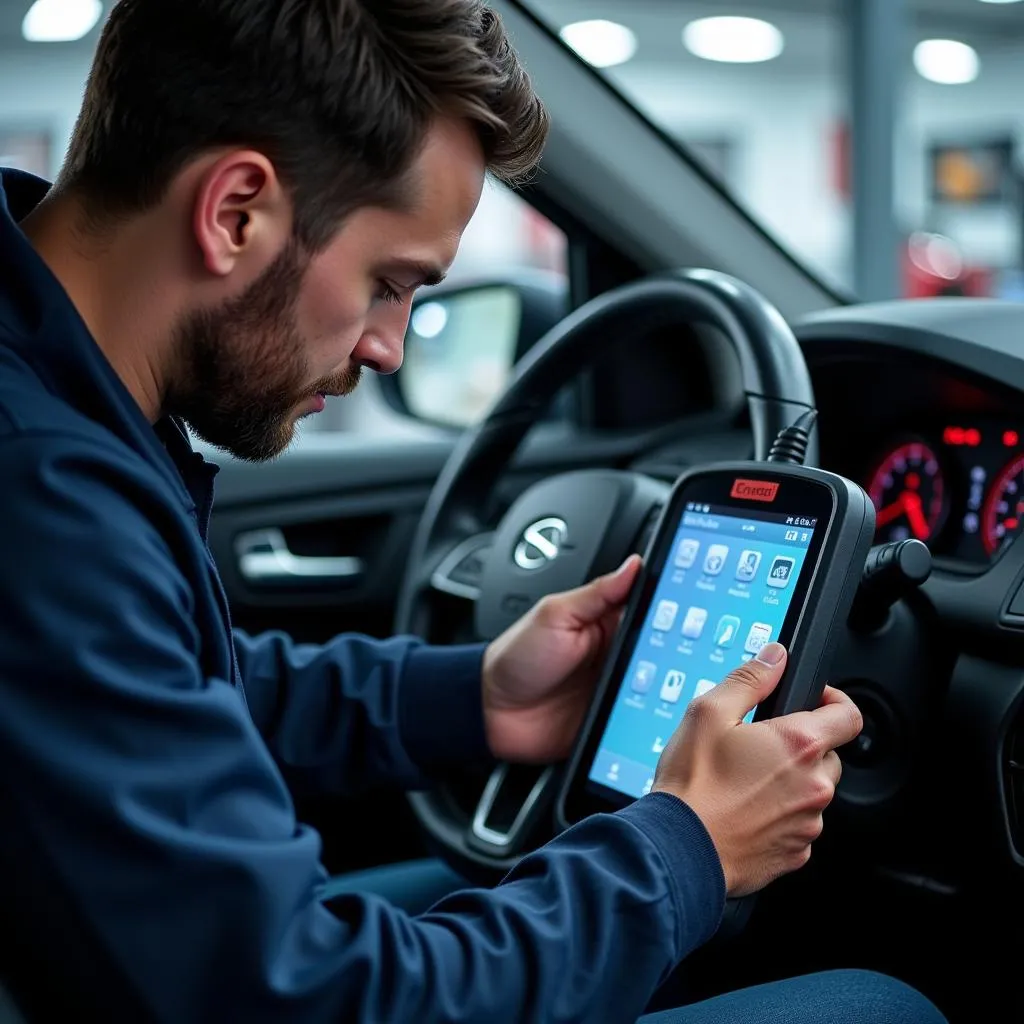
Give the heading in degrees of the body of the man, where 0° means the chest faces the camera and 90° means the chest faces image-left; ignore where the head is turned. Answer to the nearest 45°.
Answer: approximately 270°

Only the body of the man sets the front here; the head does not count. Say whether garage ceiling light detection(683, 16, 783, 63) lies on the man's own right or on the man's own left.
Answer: on the man's own left

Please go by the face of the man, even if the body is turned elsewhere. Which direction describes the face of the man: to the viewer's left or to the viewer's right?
to the viewer's right

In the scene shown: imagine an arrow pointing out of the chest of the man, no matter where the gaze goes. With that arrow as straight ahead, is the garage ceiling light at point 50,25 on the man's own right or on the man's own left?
on the man's own left
